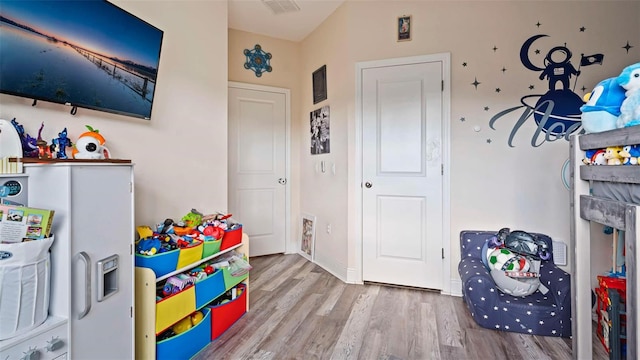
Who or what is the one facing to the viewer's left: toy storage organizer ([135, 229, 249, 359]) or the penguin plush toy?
the penguin plush toy

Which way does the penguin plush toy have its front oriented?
to the viewer's left

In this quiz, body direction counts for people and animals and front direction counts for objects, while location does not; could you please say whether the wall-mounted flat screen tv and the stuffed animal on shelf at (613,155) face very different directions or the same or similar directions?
very different directions

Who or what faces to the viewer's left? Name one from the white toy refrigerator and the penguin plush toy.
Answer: the penguin plush toy
